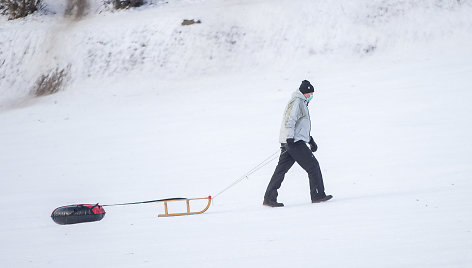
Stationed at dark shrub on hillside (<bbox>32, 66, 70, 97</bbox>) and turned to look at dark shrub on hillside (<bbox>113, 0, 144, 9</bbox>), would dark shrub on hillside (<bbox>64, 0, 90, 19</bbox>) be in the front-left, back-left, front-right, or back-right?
front-left

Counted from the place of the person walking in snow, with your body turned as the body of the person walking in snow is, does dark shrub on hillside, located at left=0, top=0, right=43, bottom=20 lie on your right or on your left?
on your left

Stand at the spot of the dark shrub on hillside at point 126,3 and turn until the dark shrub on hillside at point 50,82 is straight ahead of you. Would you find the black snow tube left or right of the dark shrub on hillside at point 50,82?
left

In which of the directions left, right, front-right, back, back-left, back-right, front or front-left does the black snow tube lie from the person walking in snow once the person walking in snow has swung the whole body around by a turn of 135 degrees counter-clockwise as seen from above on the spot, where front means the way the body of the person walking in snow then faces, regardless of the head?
front-left

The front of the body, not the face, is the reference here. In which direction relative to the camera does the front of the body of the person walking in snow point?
to the viewer's right

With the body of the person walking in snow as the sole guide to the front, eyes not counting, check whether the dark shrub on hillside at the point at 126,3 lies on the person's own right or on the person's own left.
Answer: on the person's own left

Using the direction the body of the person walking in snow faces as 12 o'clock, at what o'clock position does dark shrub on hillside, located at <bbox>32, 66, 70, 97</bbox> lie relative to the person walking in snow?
The dark shrub on hillside is roughly at 8 o'clock from the person walking in snow.

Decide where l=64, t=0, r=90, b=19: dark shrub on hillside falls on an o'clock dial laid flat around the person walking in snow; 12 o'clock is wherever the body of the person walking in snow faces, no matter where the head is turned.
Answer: The dark shrub on hillside is roughly at 8 o'clock from the person walking in snow.
